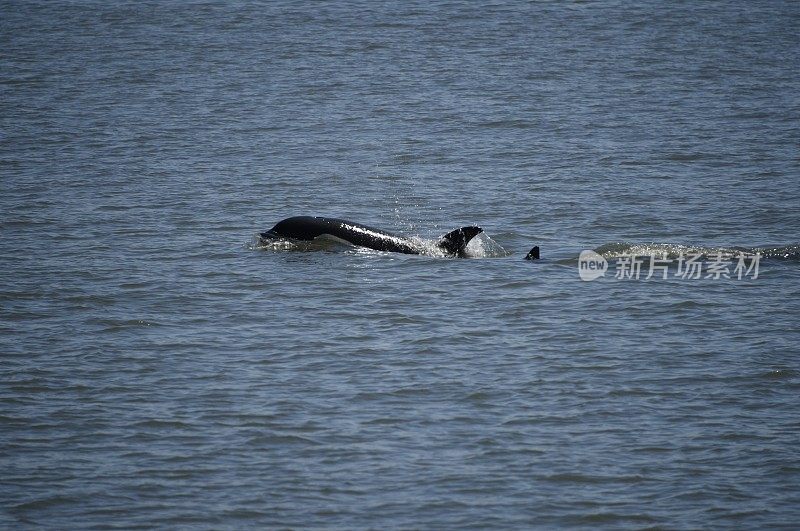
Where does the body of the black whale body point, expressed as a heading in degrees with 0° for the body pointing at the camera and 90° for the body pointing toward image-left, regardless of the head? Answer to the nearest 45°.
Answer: approximately 90°
